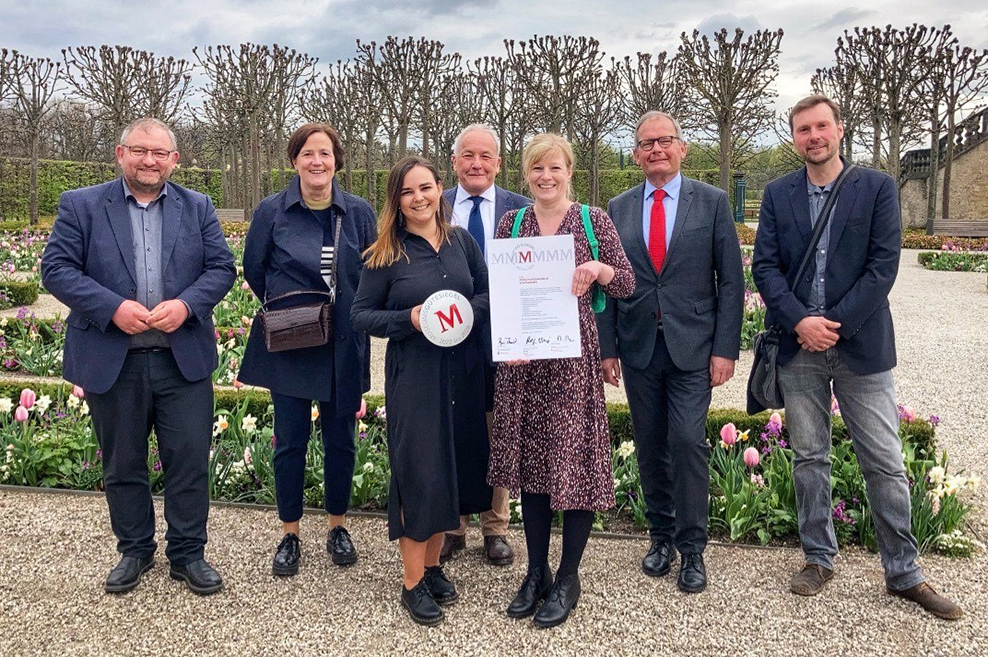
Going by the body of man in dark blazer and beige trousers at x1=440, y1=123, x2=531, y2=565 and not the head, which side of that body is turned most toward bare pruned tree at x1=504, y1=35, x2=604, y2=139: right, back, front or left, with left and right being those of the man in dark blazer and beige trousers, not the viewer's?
back

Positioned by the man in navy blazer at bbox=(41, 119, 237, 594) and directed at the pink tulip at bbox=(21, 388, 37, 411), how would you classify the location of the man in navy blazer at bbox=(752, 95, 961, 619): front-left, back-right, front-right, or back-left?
back-right

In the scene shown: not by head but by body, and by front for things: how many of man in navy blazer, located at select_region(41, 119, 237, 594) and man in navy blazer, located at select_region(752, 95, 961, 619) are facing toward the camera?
2

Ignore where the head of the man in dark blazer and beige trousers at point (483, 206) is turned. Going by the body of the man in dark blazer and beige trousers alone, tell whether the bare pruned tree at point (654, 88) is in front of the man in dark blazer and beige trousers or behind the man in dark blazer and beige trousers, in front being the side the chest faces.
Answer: behind

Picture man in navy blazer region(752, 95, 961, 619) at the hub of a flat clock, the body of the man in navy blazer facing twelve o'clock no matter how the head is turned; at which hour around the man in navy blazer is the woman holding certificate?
The woman holding certificate is roughly at 2 o'clock from the man in navy blazer.

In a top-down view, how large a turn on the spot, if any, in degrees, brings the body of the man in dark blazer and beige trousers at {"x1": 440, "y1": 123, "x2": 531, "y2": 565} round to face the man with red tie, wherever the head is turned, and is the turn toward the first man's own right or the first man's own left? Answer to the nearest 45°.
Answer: approximately 45° to the first man's own left

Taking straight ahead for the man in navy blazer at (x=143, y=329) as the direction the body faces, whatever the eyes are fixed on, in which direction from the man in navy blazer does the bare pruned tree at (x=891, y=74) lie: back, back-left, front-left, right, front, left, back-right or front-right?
back-left

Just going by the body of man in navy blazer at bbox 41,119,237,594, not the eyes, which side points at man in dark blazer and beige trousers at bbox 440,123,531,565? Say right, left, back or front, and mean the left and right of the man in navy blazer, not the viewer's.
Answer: left

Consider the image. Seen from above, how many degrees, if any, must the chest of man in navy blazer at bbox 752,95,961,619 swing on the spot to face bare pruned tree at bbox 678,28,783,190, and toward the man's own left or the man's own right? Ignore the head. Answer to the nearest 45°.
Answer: approximately 180°

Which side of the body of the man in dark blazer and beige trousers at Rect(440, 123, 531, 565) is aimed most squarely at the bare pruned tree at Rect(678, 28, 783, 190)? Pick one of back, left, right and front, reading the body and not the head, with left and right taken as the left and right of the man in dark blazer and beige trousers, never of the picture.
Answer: back
